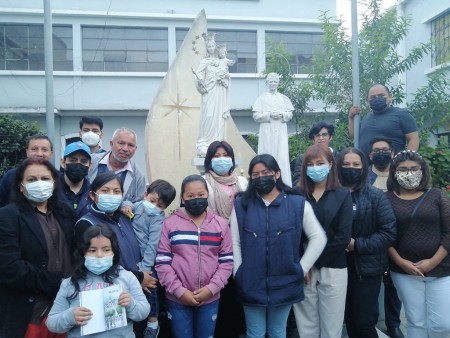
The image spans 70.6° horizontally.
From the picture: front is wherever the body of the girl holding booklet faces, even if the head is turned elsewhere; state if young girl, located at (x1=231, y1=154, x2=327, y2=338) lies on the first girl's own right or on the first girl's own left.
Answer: on the first girl's own left

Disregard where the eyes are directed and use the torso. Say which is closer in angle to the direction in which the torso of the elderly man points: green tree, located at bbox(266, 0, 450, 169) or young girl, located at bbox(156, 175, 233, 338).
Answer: the young girl

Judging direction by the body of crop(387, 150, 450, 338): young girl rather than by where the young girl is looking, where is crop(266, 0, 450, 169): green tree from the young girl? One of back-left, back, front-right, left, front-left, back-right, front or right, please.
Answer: back

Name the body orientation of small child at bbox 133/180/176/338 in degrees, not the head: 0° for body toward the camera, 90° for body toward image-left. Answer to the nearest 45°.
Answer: approximately 45°

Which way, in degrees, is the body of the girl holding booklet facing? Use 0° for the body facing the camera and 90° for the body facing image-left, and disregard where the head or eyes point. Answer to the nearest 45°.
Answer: approximately 0°

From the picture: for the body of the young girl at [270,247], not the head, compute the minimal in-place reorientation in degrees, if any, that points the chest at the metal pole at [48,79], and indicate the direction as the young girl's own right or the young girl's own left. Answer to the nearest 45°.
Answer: approximately 135° to the young girl's own right

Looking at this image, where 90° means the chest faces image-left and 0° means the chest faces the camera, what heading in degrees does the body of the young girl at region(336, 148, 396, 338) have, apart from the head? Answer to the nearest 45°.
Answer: approximately 45°

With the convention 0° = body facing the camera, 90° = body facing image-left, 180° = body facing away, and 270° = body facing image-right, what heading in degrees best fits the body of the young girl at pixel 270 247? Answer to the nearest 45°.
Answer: approximately 0°

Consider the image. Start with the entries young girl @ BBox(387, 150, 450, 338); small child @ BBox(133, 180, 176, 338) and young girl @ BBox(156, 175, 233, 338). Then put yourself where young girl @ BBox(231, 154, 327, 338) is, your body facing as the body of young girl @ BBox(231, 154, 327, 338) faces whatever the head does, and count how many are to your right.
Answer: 2
